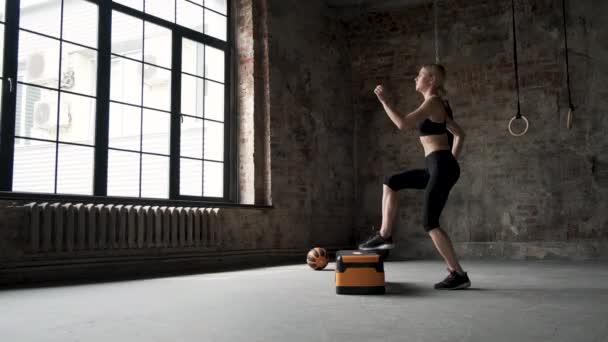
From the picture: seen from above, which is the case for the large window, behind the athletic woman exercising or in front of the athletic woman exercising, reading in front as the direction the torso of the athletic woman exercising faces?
in front

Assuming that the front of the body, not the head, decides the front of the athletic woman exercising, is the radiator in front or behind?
in front

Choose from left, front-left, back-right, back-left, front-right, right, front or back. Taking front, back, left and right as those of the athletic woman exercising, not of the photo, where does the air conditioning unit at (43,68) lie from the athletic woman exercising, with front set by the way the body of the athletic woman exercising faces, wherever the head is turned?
front

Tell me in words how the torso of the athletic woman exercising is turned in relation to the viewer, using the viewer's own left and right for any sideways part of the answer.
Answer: facing to the left of the viewer

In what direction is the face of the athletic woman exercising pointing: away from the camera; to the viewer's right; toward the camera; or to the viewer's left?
to the viewer's left

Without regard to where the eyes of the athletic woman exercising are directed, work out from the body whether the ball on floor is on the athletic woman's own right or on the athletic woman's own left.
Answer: on the athletic woman's own right
